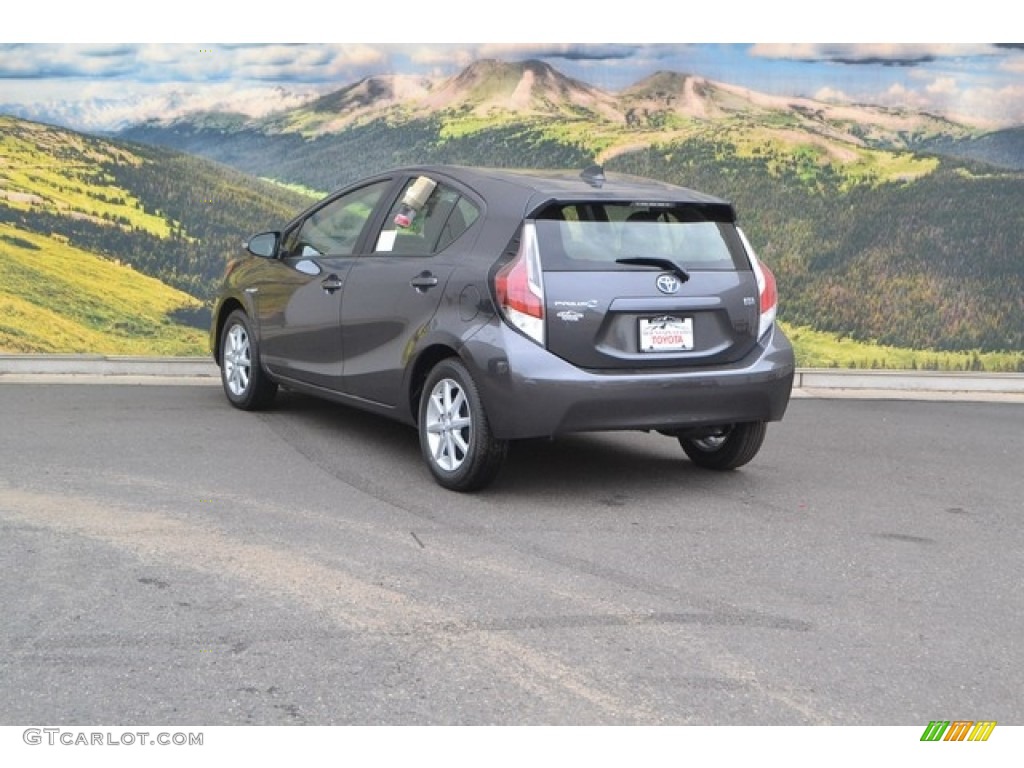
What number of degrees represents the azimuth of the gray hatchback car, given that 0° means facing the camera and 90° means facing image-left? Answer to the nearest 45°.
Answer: approximately 135°
